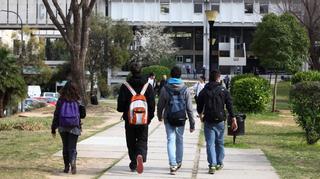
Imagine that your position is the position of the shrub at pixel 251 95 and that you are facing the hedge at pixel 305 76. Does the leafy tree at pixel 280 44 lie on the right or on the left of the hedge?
left

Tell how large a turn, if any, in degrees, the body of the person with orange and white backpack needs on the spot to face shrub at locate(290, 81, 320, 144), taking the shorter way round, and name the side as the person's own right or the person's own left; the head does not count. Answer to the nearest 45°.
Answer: approximately 45° to the person's own right

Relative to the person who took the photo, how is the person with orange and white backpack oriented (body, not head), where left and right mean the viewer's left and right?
facing away from the viewer

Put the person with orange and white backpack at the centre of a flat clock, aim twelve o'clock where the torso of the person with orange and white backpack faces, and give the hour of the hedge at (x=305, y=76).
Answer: The hedge is roughly at 1 o'clock from the person with orange and white backpack.

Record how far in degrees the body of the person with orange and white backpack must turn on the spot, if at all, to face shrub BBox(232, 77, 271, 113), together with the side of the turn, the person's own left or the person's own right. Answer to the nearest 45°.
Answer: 0° — they already face it

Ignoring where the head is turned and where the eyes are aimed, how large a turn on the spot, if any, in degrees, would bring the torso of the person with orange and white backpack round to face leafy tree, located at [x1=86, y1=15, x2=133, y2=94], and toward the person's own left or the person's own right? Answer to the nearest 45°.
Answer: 0° — they already face it
